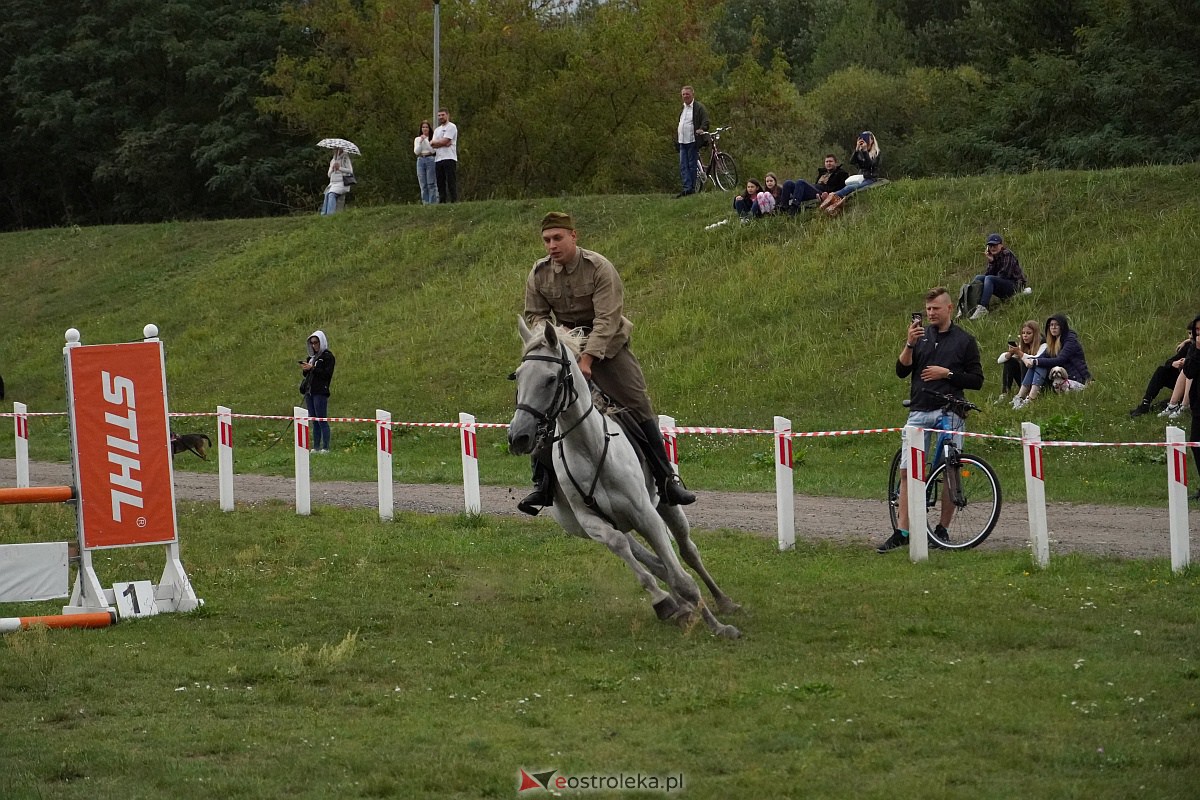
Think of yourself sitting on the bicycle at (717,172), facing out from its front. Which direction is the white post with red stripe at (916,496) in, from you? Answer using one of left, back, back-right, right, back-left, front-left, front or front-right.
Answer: front-right

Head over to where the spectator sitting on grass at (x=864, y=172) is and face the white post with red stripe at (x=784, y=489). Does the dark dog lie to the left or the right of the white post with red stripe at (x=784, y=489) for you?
right

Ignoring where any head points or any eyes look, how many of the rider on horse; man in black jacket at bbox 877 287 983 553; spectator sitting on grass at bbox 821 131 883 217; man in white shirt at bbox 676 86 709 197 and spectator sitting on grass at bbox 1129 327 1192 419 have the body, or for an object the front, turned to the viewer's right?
0

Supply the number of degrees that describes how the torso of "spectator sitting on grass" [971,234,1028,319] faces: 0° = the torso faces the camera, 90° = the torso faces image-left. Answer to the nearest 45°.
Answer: approximately 45°

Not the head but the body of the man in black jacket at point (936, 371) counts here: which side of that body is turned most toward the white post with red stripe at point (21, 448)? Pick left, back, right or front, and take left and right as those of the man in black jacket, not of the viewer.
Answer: right

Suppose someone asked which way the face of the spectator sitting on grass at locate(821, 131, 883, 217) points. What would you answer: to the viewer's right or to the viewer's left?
to the viewer's left

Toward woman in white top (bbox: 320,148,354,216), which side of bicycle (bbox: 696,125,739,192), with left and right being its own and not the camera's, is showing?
back

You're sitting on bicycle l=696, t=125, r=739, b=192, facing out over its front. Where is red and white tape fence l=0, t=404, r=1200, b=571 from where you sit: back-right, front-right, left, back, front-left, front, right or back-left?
front-right

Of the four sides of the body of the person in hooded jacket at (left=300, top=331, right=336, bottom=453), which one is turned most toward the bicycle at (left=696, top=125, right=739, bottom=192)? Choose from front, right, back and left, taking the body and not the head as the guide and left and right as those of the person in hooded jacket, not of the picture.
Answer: back

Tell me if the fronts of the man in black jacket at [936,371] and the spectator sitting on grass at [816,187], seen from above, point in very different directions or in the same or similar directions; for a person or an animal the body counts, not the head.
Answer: same or similar directions

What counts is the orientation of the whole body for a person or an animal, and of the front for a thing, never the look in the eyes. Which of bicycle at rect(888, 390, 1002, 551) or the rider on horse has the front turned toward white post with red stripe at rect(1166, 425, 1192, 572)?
the bicycle

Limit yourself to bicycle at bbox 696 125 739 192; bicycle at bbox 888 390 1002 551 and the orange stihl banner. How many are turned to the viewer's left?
0

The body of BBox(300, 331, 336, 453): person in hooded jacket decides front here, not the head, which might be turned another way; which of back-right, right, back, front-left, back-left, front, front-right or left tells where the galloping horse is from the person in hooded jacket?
front-left

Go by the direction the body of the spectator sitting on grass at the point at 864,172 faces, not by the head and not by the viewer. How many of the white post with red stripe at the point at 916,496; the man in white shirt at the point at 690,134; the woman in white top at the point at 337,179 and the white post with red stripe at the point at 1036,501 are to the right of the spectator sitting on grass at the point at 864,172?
2

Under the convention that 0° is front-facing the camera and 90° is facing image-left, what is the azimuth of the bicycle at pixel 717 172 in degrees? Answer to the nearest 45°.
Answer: approximately 315°

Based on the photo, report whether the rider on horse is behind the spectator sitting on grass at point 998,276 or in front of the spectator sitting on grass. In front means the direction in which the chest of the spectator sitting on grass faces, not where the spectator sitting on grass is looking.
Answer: in front

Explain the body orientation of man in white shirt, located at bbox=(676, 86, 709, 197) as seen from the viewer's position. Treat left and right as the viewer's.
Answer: facing the viewer and to the left of the viewer
